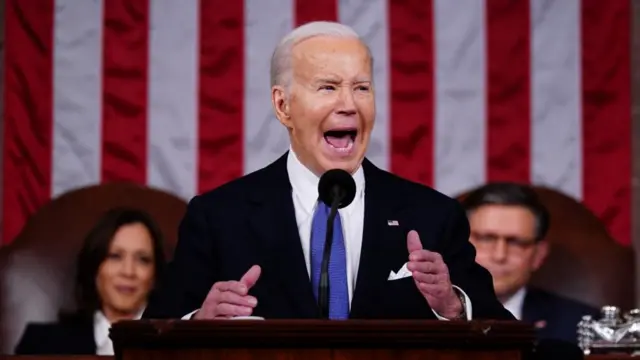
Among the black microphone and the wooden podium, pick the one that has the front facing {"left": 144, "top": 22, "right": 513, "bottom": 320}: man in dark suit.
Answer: the black microphone

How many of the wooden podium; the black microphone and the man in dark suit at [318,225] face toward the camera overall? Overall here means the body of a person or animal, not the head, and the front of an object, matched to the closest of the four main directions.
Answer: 2

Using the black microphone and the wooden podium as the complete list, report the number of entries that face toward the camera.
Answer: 1

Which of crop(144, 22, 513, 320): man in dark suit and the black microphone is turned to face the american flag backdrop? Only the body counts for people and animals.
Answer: the black microphone

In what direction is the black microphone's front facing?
away from the camera

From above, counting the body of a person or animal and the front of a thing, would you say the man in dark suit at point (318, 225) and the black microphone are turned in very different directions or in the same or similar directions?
very different directions

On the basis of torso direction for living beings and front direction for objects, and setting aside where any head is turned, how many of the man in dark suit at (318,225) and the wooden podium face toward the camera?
2
